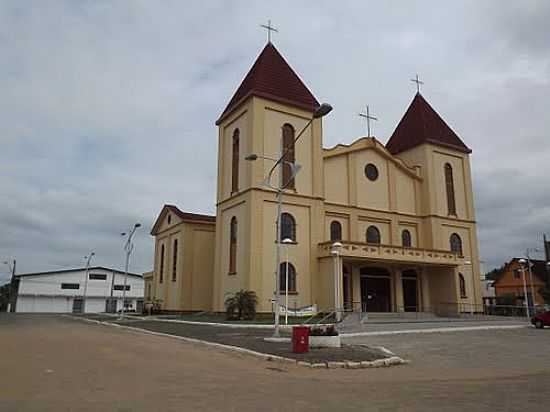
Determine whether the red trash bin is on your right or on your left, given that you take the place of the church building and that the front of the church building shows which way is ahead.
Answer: on your right

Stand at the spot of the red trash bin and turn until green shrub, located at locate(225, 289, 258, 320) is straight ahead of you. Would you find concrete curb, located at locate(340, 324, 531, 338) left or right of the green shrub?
right

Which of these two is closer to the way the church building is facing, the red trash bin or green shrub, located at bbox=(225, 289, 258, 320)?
the red trash bin

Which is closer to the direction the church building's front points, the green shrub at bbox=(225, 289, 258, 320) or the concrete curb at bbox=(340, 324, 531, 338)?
the concrete curb

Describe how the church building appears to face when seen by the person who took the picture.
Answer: facing the viewer and to the right of the viewer

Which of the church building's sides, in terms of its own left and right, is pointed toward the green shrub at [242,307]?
right

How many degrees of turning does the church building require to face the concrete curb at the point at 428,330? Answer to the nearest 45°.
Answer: approximately 45° to its right
